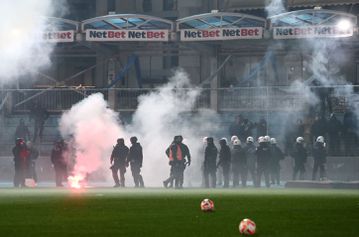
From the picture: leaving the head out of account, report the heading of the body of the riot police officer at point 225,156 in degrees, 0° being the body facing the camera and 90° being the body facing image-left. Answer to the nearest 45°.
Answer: approximately 90°

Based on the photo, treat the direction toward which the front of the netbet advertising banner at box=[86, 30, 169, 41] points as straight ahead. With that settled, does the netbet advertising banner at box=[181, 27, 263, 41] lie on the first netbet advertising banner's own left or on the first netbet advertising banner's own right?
on the first netbet advertising banner's own left

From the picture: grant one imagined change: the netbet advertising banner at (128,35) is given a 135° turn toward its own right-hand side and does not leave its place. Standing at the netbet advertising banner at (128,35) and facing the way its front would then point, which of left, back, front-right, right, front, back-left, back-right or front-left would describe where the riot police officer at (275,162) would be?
back

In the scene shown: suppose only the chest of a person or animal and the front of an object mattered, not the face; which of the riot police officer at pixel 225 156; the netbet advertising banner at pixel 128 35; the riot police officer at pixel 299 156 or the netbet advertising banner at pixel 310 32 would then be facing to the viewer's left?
the riot police officer at pixel 225 156

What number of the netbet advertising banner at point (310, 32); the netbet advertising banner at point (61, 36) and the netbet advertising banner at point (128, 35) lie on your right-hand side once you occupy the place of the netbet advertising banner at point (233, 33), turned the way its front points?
2

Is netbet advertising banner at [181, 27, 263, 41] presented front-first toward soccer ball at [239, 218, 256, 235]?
yes

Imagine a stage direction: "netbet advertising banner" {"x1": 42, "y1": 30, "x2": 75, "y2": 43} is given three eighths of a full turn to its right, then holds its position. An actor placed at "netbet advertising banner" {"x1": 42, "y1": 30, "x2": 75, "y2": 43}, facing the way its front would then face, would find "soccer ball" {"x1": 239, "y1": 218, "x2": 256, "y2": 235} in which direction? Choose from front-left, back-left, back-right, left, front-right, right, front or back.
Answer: back-left

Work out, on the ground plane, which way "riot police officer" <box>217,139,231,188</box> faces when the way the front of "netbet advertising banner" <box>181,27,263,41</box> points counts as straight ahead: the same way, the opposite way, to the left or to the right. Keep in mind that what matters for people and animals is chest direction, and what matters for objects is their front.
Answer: to the right
